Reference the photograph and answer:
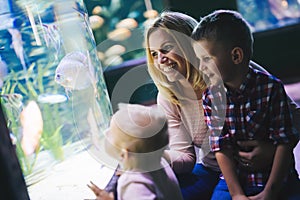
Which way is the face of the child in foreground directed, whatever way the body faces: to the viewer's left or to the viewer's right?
to the viewer's left

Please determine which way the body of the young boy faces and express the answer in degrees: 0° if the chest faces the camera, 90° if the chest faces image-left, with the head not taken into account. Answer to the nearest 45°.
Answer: approximately 45°

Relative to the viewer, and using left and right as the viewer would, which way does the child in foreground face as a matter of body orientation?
facing away from the viewer and to the left of the viewer

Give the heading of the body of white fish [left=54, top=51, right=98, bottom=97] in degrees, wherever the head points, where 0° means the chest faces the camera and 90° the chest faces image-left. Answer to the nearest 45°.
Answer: approximately 90°

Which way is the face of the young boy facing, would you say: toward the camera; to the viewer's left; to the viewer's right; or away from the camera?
to the viewer's left

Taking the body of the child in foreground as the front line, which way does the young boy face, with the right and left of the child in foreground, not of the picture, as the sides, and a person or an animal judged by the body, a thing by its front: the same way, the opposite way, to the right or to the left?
to the left
